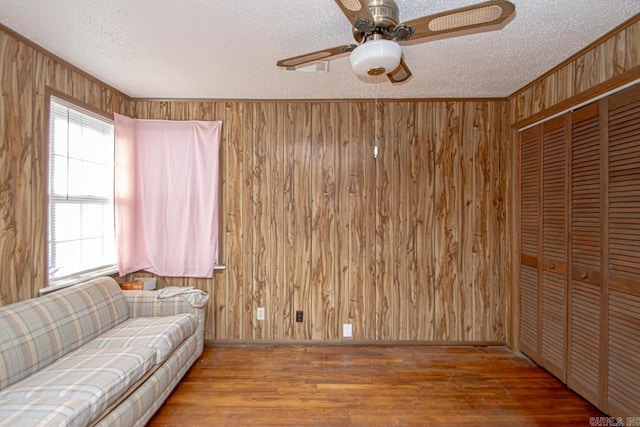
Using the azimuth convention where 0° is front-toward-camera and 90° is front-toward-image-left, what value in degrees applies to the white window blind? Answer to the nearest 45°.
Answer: approximately 315°

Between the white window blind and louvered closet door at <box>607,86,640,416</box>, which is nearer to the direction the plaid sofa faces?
the louvered closet door

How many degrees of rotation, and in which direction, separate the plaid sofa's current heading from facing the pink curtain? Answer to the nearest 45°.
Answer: approximately 90° to its left

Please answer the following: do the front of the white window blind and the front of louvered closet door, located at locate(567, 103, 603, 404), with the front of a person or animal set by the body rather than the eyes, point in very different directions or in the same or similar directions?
very different directions

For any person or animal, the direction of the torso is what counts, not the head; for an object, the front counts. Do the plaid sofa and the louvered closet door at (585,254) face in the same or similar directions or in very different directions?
very different directions

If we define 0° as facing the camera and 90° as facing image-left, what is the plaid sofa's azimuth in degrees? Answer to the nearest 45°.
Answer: approximately 315°

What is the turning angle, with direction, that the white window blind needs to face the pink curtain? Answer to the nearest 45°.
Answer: approximately 45° to its left

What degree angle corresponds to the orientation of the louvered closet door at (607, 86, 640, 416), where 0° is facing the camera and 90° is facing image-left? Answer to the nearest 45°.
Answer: approximately 45°

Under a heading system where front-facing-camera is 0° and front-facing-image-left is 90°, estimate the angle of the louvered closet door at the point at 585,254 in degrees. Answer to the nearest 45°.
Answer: approximately 45°

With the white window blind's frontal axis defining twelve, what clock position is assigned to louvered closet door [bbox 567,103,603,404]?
The louvered closet door is roughly at 12 o'clock from the white window blind.
